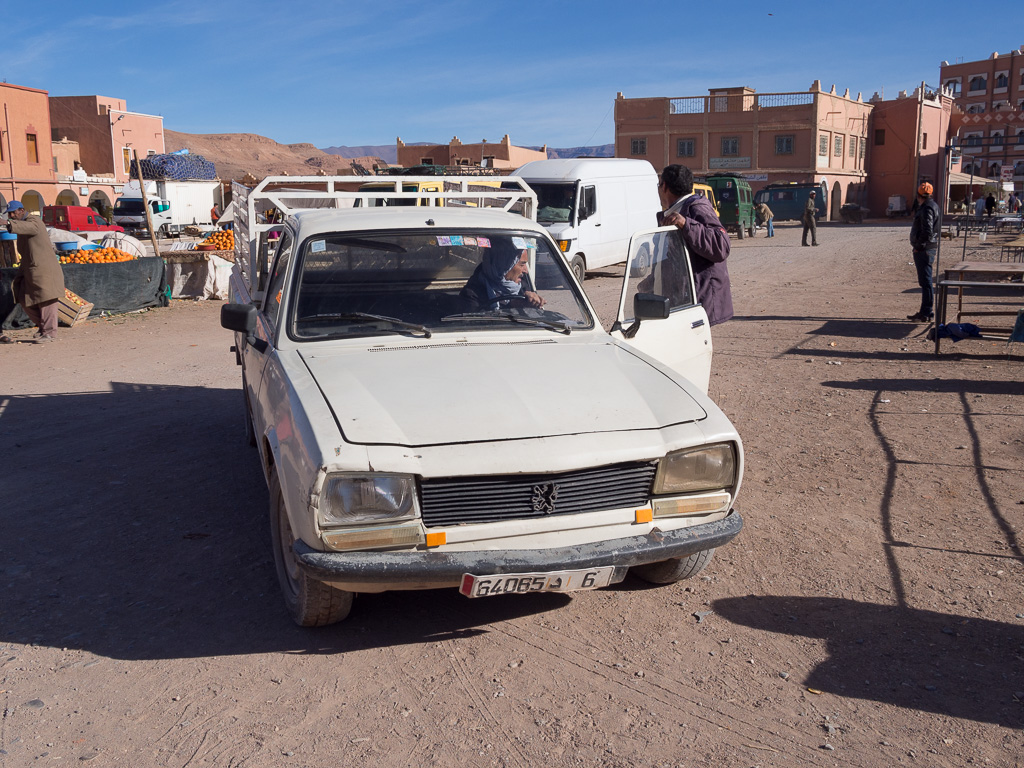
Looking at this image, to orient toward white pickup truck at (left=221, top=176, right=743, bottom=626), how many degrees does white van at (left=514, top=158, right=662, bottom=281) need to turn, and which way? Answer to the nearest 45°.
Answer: approximately 45° to its left

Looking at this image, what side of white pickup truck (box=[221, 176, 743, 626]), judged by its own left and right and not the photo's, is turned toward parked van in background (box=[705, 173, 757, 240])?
back

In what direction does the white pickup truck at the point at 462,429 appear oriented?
toward the camera

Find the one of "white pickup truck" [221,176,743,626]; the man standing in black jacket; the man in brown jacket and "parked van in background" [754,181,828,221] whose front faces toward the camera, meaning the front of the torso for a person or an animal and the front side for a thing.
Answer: the white pickup truck

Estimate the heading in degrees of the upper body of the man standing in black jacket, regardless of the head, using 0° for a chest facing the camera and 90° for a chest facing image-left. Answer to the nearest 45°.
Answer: approximately 90°

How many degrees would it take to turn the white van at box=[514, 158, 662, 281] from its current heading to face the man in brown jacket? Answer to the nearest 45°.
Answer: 0° — it already faces them

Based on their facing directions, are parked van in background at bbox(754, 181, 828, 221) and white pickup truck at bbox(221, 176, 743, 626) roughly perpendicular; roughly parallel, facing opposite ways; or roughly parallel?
roughly perpendicular

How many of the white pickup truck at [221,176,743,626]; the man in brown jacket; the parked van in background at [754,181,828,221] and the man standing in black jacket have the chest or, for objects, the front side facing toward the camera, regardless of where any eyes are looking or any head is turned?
1

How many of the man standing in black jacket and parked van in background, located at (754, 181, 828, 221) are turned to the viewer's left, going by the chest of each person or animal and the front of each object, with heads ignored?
2

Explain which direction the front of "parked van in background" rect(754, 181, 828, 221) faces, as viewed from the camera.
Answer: facing to the left of the viewer
